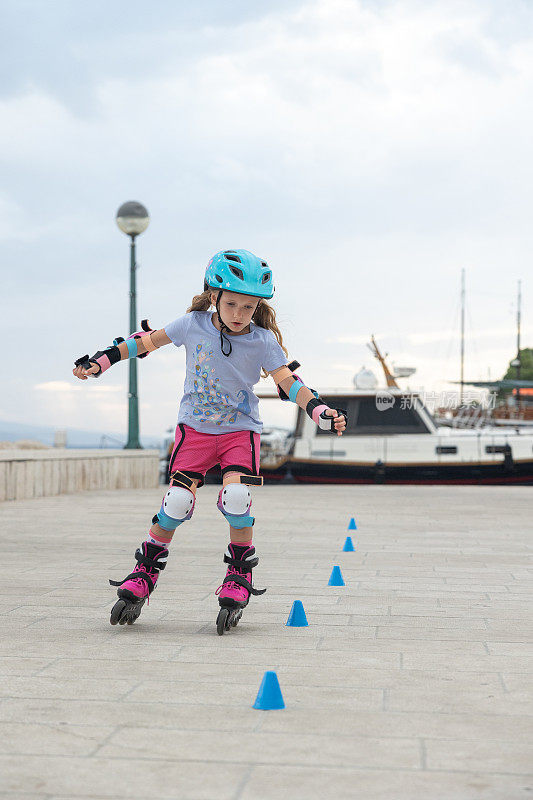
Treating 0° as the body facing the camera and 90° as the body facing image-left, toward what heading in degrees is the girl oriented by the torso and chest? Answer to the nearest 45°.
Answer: approximately 0°

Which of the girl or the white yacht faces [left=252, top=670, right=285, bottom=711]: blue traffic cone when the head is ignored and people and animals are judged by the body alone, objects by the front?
the girl

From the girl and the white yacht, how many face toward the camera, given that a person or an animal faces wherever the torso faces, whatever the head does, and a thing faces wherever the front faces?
1

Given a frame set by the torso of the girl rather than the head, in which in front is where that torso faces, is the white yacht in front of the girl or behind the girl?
behind

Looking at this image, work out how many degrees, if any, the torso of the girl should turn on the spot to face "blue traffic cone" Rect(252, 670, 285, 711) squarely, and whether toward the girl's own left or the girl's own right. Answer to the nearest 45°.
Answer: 0° — they already face it

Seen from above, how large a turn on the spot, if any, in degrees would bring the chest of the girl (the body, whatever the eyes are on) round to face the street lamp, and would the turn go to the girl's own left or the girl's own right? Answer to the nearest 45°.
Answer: approximately 180°

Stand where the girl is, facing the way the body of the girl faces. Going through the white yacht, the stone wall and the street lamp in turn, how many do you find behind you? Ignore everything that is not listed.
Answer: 3
